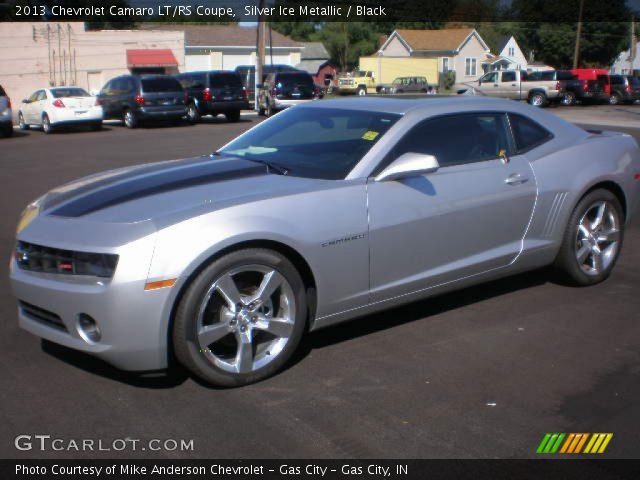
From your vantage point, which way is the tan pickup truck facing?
to the viewer's left

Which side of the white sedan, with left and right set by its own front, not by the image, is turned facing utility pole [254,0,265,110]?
right

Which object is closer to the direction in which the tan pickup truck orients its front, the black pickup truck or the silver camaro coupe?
the silver camaro coupe

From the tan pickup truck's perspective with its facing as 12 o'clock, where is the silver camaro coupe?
The silver camaro coupe is roughly at 9 o'clock from the tan pickup truck.
